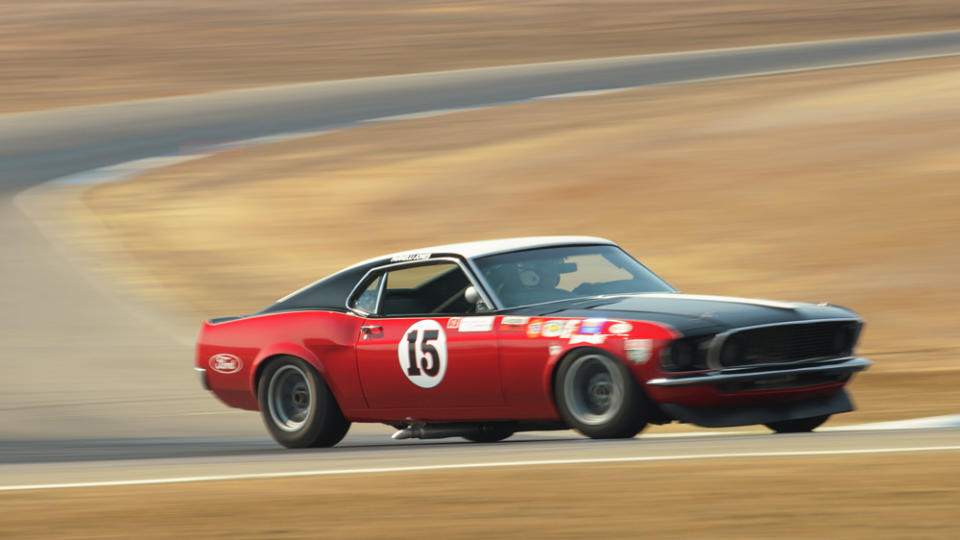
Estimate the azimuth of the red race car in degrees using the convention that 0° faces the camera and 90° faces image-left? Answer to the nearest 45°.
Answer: approximately 315°
